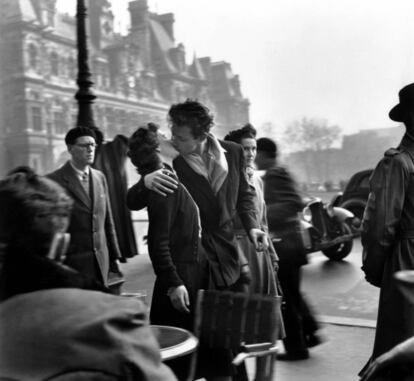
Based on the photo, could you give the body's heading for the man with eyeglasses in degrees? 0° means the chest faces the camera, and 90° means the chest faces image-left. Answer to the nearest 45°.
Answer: approximately 315°

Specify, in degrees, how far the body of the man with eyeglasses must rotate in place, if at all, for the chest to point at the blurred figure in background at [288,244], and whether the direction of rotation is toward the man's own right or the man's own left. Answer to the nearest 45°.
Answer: approximately 45° to the man's own left

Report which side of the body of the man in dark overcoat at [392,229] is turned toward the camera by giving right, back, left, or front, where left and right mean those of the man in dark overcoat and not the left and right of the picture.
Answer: back

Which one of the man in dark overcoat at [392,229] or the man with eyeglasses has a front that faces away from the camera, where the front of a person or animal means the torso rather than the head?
the man in dark overcoat

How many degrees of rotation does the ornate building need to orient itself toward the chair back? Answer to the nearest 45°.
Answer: approximately 45° to its right

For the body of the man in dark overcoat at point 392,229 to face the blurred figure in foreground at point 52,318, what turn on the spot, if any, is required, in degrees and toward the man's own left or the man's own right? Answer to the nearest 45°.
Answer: approximately 180°
